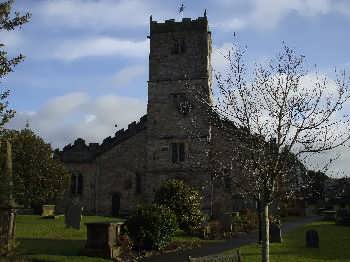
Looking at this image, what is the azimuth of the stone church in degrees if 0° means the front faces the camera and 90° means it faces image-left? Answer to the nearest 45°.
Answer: approximately 0°

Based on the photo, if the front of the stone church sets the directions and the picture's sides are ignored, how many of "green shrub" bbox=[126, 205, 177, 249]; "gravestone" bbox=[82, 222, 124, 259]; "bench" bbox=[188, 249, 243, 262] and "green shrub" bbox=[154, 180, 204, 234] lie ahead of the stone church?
4

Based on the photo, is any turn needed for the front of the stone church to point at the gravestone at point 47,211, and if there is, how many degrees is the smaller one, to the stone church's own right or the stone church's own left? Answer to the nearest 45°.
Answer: approximately 45° to the stone church's own right

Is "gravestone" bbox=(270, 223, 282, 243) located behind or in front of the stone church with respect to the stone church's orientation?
in front

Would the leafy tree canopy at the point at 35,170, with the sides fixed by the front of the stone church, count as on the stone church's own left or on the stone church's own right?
on the stone church's own right

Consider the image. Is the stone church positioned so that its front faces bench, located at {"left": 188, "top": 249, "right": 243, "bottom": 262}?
yes

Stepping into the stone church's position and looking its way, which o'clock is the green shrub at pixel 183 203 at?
The green shrub is roughly at 12 o'clock from the stone church.

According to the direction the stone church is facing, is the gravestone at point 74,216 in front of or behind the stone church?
in front

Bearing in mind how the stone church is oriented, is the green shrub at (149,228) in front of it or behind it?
in front

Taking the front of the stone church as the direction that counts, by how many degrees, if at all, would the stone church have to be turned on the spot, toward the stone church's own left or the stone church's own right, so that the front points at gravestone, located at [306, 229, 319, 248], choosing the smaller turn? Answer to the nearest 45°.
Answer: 0° — it already faces it

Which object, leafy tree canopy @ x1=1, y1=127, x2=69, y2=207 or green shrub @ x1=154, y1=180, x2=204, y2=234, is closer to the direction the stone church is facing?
the green shrub

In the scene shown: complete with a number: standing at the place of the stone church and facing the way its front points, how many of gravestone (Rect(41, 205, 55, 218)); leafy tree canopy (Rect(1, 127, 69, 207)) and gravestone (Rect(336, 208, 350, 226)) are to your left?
1
